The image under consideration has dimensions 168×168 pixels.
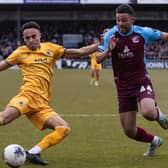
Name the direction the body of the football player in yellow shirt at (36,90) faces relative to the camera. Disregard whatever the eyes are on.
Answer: toward the camera

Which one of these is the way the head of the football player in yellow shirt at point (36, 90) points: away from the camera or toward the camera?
toward the camera
